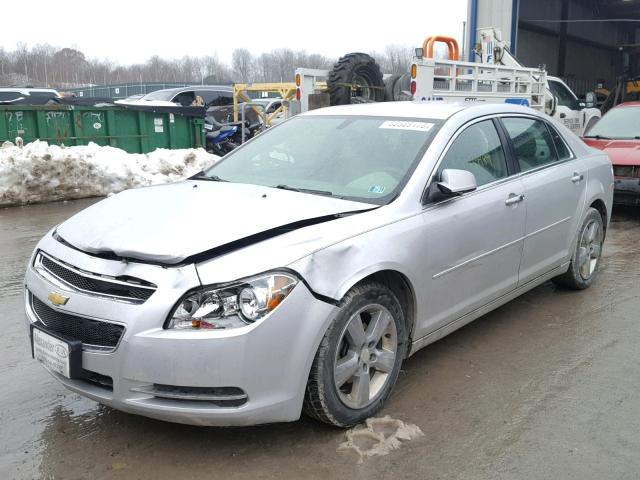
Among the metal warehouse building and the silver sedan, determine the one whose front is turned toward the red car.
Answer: the metal warehouse building

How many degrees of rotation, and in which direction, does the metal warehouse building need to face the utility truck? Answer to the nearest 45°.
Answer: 0° — it already faces it

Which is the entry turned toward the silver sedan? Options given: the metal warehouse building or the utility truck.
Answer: the metal warehouse building

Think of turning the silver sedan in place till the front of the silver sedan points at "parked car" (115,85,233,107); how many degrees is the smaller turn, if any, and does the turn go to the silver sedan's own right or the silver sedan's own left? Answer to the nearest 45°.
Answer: approximately 135° to the silver sedan's own right

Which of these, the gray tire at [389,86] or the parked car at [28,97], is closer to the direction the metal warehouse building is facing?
the gray tire

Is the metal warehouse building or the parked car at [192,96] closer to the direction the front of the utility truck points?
the metal warehouse building

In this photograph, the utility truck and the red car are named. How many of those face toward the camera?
1

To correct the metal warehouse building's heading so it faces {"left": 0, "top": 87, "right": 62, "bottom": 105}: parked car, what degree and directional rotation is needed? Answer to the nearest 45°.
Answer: approximately 45° to its right

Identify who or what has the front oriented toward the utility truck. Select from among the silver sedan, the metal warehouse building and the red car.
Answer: the metal warehouse building

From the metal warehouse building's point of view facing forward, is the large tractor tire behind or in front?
in front

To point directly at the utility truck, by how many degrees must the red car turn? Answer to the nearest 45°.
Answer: approximately 135° to its right

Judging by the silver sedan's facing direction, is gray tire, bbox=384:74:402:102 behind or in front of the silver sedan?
behind

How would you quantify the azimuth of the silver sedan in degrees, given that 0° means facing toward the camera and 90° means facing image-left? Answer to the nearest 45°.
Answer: approximately 45°

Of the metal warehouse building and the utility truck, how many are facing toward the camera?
1

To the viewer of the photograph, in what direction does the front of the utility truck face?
facing away from the viewer and to the right of the viewer
